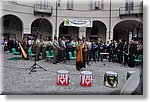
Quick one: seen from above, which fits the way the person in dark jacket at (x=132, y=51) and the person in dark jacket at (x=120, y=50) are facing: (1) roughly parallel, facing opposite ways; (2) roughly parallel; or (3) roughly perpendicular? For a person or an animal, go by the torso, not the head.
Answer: roughly parallel

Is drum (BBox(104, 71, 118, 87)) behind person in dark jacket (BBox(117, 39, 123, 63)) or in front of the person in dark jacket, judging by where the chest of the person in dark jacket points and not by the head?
in front

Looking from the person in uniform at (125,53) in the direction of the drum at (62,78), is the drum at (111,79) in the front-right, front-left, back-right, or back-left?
front-left

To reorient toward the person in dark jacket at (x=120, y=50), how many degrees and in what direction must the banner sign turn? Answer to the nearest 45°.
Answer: approximately 90° to its left

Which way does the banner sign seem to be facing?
toward the camera

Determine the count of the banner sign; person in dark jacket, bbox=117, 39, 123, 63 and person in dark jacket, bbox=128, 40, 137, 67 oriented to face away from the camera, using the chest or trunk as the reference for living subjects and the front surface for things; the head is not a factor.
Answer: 0

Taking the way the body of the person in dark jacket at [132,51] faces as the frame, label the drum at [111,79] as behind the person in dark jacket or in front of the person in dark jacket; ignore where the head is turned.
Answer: in front

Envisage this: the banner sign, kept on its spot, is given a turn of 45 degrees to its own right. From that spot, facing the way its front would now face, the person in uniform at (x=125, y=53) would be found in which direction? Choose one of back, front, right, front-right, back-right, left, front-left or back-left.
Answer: back-left

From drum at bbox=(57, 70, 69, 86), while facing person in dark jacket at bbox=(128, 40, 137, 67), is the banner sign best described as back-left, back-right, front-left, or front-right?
front-left

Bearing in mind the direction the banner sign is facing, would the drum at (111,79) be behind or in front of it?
in front

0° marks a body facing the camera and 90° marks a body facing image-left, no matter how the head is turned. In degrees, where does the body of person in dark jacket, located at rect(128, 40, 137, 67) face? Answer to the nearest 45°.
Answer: approximately 45°

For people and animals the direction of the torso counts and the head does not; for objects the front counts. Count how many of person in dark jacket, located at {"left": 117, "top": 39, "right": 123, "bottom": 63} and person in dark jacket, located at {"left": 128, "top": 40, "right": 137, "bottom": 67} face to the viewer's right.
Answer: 0
